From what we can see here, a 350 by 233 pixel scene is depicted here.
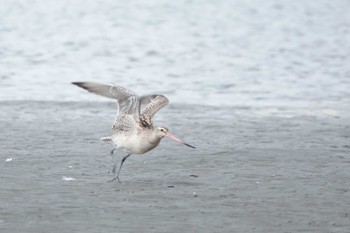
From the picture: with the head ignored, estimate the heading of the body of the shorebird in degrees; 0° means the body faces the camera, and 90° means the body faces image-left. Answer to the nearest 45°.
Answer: approximately 270°
